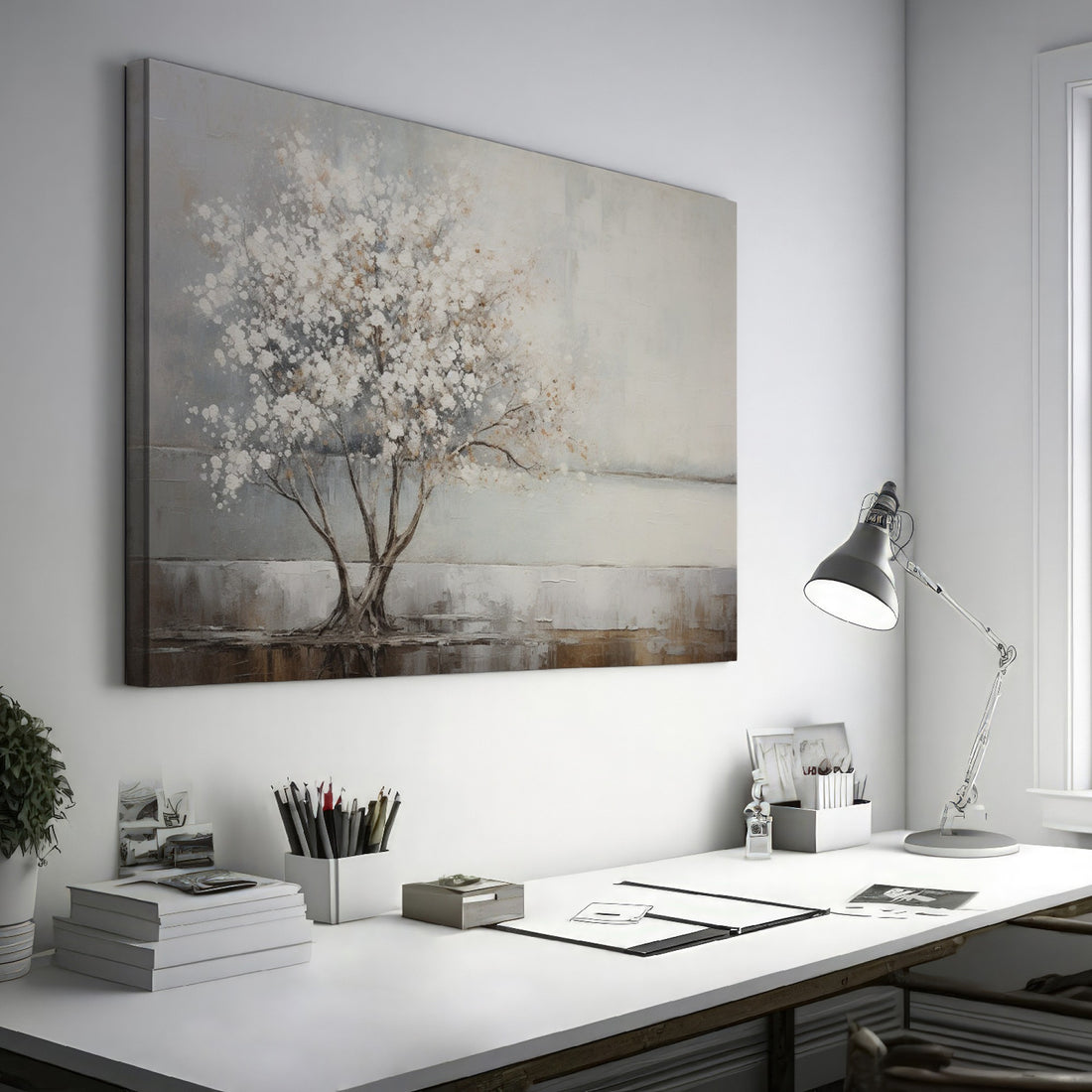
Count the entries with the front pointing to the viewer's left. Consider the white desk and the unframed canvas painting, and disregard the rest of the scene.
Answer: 0

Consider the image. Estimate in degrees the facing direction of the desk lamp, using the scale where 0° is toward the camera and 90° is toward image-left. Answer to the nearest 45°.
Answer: approximately 45°

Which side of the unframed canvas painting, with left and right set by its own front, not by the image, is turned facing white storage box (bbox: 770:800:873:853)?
left
